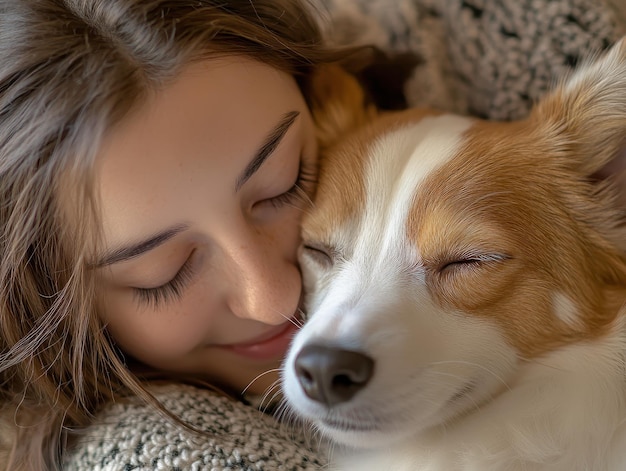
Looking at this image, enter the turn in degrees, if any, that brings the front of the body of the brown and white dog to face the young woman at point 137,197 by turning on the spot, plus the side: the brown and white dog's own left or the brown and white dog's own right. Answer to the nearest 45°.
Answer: approximately 45° to the brown and white dog's own right
